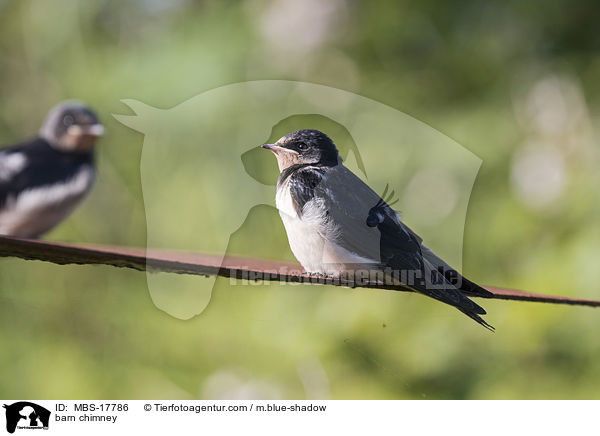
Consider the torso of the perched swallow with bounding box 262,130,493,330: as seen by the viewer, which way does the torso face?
to the viewer's left

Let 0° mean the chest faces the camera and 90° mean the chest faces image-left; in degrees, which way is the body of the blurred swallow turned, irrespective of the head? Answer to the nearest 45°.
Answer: approximately 270°

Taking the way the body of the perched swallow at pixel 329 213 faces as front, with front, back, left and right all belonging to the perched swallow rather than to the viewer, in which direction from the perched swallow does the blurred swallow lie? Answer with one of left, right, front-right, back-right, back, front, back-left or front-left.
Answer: front-right

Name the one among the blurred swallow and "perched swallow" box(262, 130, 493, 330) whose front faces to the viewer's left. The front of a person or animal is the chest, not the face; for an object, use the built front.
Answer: the perched swallow

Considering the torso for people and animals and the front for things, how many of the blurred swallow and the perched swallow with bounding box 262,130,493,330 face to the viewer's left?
1
